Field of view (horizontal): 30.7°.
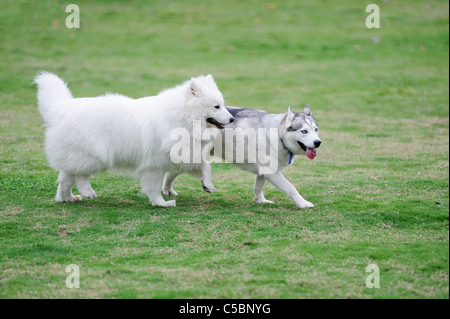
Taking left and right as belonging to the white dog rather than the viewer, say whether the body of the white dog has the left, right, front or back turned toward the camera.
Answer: right

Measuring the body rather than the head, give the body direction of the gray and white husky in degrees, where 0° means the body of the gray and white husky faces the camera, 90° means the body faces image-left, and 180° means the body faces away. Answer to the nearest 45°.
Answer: approximately 270°

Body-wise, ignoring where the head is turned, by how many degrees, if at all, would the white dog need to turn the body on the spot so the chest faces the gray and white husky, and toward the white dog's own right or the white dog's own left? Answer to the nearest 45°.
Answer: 0° — it already faces it

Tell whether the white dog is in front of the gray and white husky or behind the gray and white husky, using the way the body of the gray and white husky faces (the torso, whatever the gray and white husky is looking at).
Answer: behind

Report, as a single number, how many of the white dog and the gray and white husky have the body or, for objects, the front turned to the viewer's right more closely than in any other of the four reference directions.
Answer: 2
